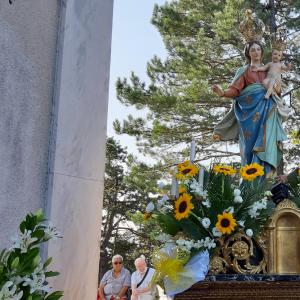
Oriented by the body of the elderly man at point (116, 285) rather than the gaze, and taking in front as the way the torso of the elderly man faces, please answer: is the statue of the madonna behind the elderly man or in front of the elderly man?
in front

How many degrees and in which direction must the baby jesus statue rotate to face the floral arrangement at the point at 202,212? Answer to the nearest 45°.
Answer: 0° — it already faces it

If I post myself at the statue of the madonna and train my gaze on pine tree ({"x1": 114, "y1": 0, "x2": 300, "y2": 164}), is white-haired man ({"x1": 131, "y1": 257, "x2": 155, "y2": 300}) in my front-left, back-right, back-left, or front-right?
front-left

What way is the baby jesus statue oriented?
toward the camera

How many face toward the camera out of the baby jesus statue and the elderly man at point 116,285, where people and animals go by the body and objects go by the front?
2

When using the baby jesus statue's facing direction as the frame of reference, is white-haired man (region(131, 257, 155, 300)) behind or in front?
behind

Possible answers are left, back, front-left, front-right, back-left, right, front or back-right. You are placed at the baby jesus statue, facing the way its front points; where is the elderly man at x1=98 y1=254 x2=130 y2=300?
back-right

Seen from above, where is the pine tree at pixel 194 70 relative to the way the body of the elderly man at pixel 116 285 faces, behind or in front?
behind

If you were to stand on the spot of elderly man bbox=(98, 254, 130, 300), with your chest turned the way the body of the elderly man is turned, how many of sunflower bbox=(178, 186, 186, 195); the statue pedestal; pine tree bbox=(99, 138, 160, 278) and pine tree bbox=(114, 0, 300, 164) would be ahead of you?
2

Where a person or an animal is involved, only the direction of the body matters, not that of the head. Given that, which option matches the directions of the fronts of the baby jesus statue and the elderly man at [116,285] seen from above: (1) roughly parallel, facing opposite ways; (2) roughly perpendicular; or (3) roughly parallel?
roughly parallel

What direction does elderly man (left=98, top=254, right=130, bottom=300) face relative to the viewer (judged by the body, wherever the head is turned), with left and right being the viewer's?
facing the viewer
